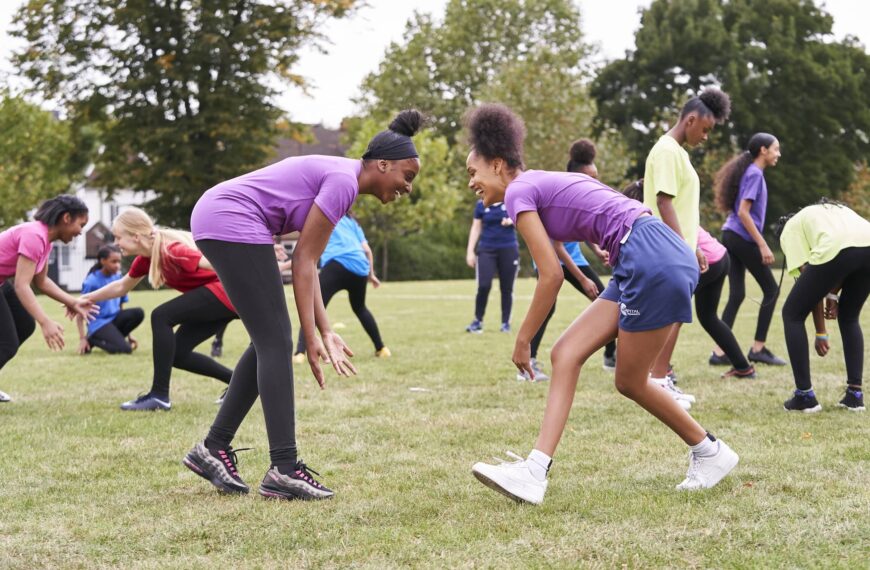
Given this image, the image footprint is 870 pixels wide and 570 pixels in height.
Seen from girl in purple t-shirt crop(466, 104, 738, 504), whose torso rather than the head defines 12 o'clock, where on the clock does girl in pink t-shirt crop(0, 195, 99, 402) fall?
The girl in pink t-shirt is roughly at 1 o'clock from the girl in purple t-shirt.

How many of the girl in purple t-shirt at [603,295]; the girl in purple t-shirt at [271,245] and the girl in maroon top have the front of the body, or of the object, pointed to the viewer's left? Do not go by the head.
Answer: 2

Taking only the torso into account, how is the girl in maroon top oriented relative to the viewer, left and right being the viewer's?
facing to the left of the viewer

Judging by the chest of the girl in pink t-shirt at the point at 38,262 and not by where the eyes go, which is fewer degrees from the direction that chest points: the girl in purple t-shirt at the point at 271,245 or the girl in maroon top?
the girl in maroon top

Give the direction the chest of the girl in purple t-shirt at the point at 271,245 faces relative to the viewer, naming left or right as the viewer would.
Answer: facing to the right of the viewer

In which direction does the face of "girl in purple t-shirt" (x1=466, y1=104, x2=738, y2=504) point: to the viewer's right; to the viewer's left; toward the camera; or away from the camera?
to the viewer's left

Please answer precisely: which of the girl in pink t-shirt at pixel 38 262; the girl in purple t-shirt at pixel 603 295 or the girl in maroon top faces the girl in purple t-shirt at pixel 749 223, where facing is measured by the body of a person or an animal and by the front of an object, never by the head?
the girl in pink t-shirt

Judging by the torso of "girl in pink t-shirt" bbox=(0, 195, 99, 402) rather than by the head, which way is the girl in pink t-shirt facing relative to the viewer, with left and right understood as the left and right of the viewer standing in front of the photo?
facing to the right of the viewer

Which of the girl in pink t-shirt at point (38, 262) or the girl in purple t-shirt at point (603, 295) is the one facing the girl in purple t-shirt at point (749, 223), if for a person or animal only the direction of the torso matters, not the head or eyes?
the girl in pink t-shirt

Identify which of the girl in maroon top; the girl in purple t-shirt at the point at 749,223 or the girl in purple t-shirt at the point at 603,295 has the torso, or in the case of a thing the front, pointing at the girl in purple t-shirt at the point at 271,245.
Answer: the girl in purple t-shirt at the point at 603,295

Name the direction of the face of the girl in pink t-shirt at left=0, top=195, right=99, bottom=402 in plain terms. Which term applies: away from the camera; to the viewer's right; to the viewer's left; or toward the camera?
to the viewer's right

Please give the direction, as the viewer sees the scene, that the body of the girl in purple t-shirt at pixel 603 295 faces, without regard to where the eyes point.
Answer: to the viewer's left

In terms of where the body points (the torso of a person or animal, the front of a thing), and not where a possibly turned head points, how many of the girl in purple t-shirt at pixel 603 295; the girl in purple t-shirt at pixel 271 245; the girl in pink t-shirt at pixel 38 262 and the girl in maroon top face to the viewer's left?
2

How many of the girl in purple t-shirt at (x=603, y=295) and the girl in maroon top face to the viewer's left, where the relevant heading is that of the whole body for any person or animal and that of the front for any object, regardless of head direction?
2

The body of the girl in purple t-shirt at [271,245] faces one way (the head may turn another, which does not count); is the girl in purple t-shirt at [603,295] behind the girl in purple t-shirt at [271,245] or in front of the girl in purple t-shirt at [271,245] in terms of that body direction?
in front

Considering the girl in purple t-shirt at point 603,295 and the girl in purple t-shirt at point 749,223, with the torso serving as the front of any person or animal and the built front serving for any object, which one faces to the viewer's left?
the girl in purple t-shirt at point 603,295
